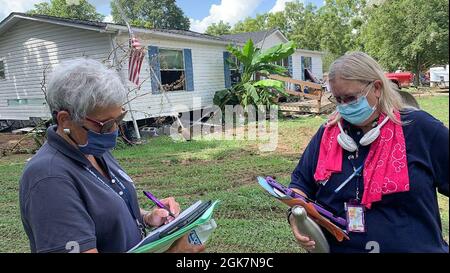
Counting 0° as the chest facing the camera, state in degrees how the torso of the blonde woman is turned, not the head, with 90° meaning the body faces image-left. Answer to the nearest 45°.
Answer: approximately 45°

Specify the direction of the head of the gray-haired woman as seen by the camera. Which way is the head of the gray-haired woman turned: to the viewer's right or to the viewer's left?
to the viewer's right

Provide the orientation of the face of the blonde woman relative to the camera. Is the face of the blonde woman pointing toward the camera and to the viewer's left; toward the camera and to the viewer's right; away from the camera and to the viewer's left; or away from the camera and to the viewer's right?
toward the camera and to the viewer's left

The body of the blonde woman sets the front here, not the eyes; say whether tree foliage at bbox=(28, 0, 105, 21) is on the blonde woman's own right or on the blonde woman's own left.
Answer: on the blonde woman's own right

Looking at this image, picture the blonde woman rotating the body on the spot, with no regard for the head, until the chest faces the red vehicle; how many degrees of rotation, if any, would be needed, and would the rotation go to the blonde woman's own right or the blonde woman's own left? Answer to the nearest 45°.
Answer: approximately 135° to the blonde woman's own right

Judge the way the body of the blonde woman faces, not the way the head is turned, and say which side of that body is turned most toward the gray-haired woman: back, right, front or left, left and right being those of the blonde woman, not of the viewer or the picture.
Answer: front

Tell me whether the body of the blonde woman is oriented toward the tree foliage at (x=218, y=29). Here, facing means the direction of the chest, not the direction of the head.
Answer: no

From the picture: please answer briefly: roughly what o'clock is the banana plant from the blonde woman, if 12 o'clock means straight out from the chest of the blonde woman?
The banana plant is roughly at 4 o'clock from the blonde woman.
